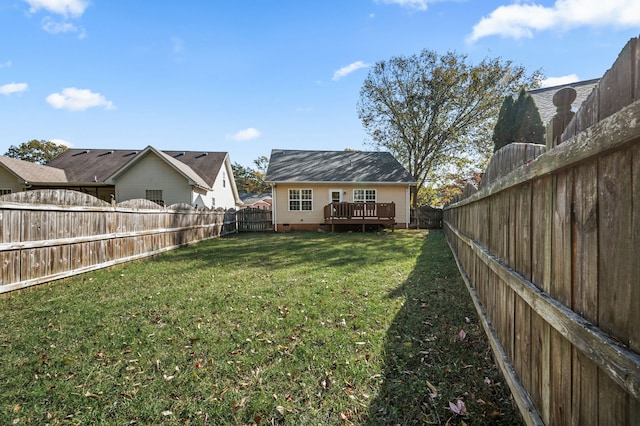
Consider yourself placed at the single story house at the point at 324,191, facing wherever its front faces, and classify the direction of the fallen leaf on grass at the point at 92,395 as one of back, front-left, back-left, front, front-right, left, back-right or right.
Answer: back

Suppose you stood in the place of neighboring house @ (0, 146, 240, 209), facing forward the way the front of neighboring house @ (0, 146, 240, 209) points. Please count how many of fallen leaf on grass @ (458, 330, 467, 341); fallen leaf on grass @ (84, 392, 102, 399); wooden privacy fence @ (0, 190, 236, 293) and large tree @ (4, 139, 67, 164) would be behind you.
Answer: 3

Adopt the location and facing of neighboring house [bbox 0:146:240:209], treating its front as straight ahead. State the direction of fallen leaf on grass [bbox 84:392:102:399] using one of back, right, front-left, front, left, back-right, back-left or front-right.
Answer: back

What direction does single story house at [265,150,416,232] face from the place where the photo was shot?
facing away from the viewer

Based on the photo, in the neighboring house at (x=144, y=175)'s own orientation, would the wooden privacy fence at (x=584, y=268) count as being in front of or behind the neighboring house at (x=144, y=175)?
behind

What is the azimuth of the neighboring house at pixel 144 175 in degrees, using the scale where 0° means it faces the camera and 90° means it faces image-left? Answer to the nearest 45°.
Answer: approximately 180°

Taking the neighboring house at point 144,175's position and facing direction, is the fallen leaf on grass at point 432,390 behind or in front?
behind

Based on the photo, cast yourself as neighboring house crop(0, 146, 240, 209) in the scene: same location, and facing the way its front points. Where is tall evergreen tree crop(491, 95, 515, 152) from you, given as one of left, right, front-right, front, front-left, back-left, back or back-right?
back-right
